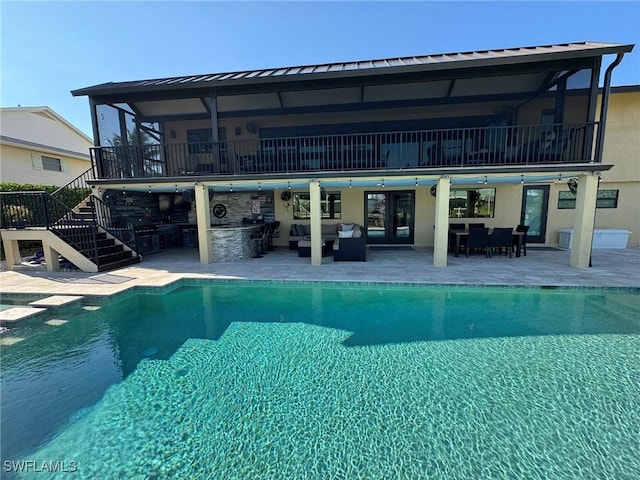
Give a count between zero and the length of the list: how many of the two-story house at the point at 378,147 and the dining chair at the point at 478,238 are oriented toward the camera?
1

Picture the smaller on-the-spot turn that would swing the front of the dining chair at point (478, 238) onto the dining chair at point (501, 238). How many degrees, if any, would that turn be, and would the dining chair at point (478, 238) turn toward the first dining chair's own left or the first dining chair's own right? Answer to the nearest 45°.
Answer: approximately 45° to the first dining chair's own right

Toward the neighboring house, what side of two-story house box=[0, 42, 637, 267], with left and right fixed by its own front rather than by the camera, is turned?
right

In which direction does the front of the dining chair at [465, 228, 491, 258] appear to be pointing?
away from the camera

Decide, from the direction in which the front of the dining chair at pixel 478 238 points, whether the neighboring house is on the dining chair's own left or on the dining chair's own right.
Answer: on the dining chair's own left

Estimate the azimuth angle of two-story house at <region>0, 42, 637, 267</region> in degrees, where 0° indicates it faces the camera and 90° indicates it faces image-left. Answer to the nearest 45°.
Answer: approximately 0°

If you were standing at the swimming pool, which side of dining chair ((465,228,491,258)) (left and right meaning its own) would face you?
back
